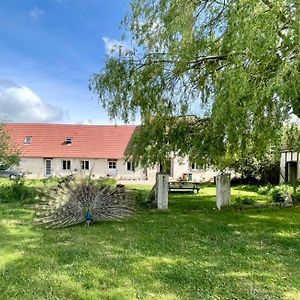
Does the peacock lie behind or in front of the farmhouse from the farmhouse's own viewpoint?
in front

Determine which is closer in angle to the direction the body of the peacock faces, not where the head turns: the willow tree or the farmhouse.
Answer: the willow tree

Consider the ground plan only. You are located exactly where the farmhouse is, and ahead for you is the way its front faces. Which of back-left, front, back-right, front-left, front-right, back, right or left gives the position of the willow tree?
front

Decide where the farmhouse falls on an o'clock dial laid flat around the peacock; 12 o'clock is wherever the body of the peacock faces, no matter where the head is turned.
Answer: The farmhouse is roughly at 6 o'clock from the peacock.

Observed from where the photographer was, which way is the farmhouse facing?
facing the viewer

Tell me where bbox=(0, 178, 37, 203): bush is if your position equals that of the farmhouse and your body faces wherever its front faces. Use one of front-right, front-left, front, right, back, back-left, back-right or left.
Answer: front

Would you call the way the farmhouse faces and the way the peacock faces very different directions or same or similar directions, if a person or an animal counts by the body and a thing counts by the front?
same or similar directions
